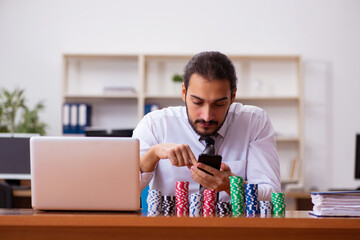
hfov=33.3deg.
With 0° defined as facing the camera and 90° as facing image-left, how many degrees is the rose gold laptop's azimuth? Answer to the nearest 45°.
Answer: approximately 180°

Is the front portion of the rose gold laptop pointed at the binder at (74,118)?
yes

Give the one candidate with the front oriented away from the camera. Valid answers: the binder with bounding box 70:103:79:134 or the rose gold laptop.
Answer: the rose gold laptop

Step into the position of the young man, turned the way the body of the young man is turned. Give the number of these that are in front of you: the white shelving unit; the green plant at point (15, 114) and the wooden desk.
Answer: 1

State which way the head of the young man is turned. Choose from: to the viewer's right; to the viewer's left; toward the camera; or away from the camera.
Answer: toward the camera

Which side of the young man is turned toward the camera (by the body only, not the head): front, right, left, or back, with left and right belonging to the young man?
front

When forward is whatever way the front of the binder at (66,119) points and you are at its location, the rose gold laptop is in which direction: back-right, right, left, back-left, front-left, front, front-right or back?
front

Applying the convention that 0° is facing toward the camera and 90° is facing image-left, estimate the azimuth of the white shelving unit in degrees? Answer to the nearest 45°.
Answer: approximately 0°

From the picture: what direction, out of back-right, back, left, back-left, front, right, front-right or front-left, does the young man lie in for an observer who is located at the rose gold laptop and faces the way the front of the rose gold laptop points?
front-right

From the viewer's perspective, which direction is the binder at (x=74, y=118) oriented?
toward the camera

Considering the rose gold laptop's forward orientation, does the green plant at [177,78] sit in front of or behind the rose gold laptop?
in front

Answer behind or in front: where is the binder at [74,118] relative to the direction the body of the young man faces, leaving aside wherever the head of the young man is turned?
behind

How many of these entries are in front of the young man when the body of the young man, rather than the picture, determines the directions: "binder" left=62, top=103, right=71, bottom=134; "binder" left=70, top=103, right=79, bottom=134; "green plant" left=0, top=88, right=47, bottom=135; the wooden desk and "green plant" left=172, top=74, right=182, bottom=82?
1

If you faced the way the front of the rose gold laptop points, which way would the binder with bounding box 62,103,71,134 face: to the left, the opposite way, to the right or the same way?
the opposite way

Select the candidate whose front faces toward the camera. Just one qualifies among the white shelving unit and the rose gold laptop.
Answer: the white shelving unit

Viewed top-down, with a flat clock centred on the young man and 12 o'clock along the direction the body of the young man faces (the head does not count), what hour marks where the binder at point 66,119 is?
The binder is roughly at 5 o'clock from the young man.

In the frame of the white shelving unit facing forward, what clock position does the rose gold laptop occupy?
The rose gold laptop is roughly at 12 o'clock from the white shelving unit.

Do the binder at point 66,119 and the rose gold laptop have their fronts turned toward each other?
yes

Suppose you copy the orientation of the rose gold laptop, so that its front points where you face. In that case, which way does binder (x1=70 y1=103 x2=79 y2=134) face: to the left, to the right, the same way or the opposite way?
the opposite way

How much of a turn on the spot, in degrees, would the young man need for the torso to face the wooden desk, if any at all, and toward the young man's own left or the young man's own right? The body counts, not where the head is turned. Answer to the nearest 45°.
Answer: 0° — they already face it
